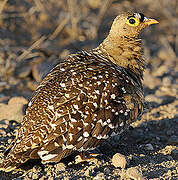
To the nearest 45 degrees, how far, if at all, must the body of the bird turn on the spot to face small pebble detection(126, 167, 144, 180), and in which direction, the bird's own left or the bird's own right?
approximately 45° to the bird's own right

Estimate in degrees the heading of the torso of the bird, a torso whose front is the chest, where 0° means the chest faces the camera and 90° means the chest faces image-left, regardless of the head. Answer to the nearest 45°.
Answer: approximately 270°
